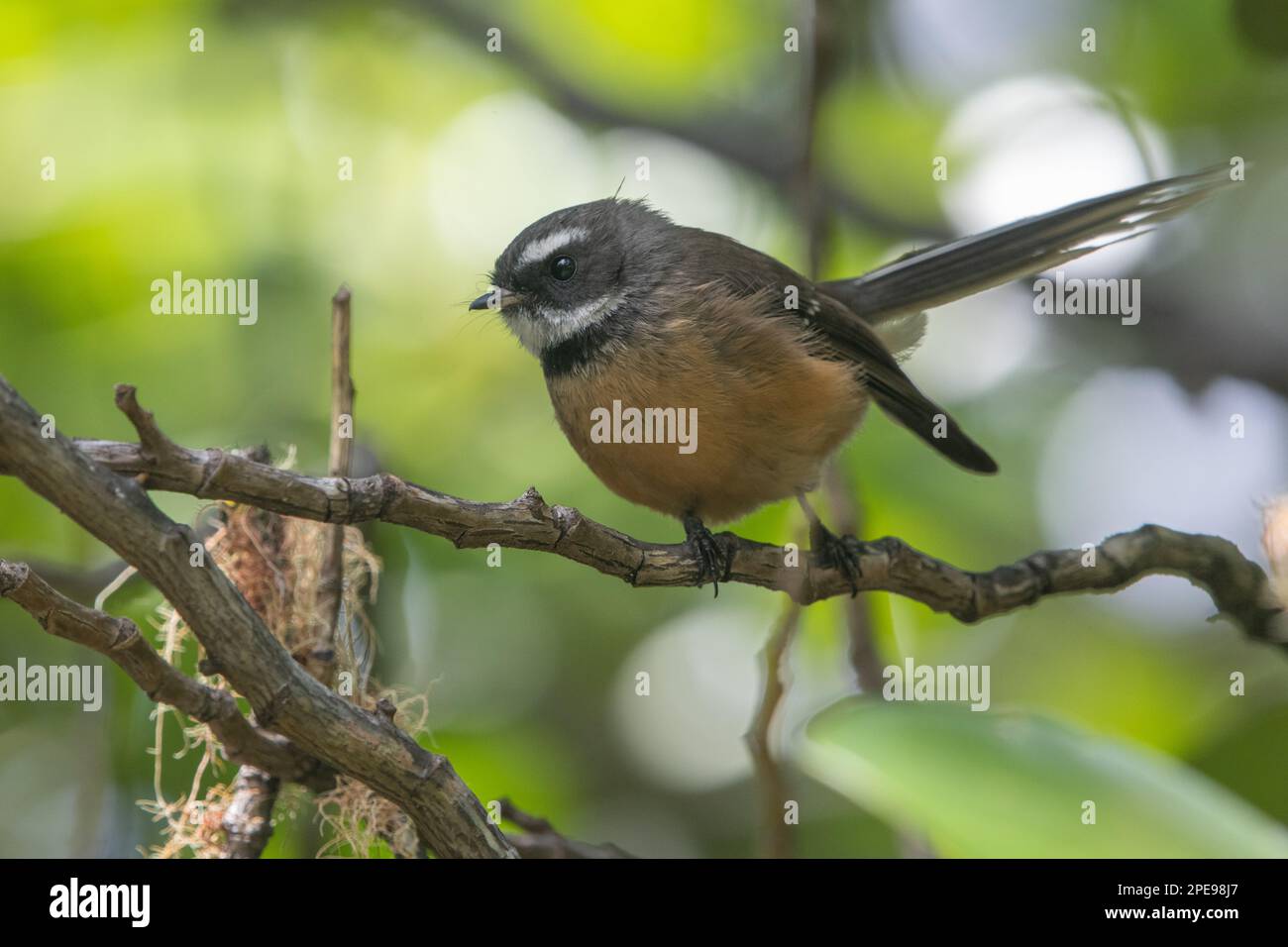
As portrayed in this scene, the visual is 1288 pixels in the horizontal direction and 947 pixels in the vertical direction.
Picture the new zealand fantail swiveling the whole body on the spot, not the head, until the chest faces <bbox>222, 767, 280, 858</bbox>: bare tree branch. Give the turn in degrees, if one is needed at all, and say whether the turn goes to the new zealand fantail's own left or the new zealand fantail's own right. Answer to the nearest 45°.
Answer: approximately 45° to the new zealand fantail's own left

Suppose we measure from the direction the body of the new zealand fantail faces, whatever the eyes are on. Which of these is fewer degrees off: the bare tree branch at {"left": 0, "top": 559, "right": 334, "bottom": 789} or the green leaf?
the bare tree branch

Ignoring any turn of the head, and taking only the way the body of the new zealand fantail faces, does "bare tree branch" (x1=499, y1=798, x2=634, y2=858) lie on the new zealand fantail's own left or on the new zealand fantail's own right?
on the new zealand fantail's own left

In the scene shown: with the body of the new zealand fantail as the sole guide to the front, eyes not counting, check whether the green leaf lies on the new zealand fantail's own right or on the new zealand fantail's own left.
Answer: on the new zealand fantail's own left

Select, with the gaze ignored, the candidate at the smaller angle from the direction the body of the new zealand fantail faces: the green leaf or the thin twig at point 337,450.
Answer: the thin twig

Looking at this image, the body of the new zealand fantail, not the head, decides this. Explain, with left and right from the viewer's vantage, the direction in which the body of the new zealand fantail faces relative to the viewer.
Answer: facing to the left of the viewer
